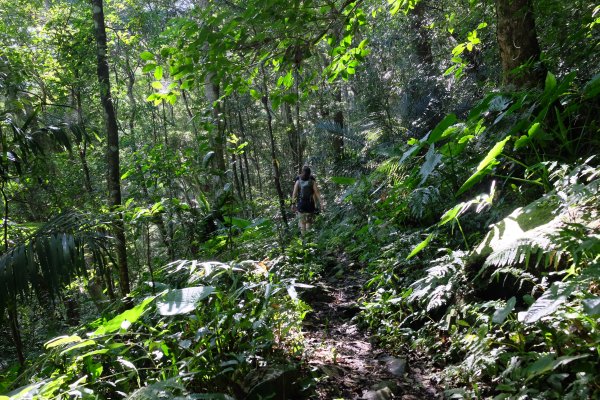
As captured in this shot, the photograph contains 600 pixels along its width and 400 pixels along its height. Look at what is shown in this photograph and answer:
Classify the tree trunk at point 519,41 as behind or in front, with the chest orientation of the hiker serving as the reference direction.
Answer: behind

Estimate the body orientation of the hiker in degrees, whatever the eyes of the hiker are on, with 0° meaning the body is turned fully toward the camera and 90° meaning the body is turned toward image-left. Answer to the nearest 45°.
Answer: approximately 180°
